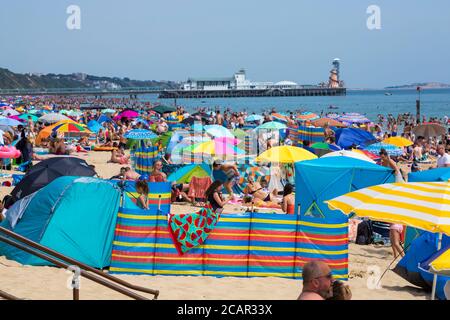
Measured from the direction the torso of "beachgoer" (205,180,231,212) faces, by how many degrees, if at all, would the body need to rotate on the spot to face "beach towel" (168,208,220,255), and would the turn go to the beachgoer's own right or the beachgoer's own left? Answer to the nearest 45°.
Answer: approximately 90° to the beachgoer's own right
